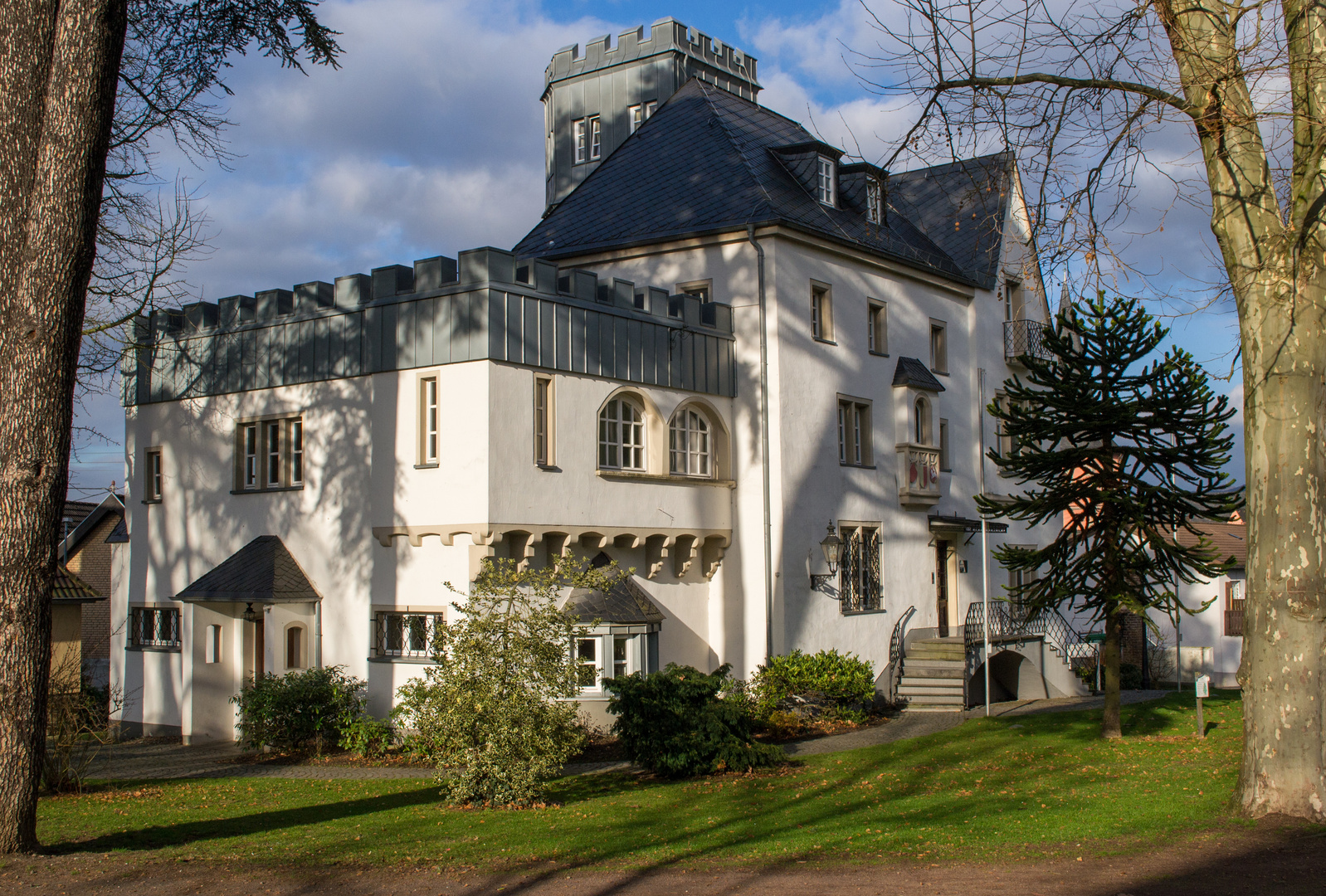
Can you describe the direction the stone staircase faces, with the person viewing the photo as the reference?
facing the viewer

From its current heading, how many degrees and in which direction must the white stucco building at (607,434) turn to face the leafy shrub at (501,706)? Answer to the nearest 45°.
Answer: approximately 45° to its right

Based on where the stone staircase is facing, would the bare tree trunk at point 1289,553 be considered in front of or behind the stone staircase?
in front

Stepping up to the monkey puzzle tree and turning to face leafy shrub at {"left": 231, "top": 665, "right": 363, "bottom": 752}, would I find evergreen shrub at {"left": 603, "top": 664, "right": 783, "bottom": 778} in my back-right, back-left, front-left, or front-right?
front-left

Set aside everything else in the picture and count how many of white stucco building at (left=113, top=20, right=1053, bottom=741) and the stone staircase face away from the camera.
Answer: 0

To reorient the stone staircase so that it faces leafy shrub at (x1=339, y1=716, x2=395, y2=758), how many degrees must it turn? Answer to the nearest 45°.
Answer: approximately 45° to its right

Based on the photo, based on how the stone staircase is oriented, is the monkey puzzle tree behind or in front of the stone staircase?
in front

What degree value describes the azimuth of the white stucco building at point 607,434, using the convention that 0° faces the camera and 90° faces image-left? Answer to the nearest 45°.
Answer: approximately 315°
